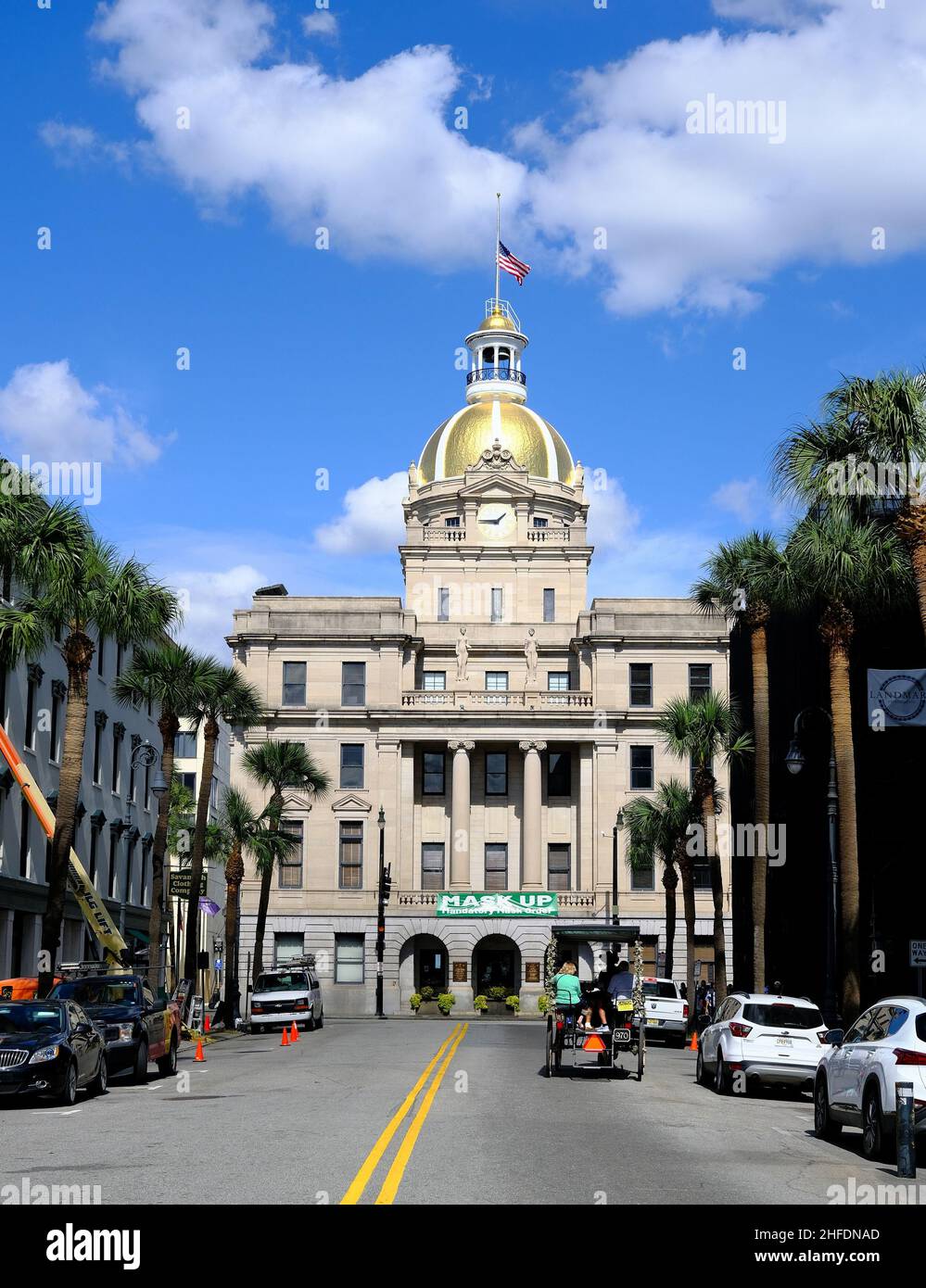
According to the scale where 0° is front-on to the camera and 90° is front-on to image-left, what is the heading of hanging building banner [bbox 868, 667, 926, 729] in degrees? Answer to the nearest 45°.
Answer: approximately 0°

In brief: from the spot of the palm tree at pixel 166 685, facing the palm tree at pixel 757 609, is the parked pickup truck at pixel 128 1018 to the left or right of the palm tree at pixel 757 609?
right

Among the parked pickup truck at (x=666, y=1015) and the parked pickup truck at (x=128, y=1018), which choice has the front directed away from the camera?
the parked pickup truck at (x=666, y=1015)

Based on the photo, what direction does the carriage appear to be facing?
away from the camera

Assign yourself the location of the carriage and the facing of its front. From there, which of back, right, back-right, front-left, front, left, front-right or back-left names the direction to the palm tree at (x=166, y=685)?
front-left

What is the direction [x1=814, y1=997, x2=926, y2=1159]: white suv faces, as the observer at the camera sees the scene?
facing away from the viewer and to the left of the viewer

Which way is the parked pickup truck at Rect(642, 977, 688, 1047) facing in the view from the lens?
facing away from the viewer

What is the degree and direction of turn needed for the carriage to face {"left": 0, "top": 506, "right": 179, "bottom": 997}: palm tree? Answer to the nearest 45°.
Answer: approximately 45° to its left
